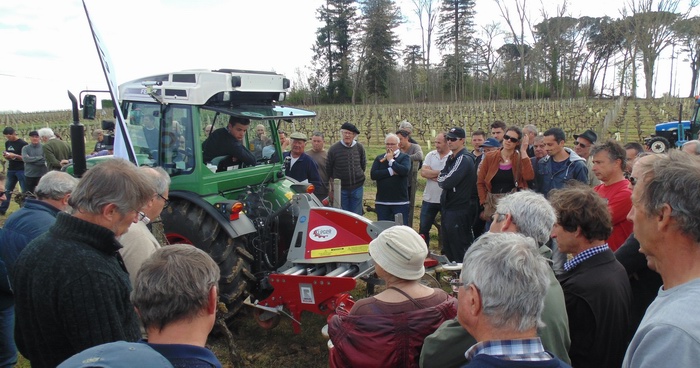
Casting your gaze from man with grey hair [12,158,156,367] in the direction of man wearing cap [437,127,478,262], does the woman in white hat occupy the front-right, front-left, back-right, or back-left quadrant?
front-right

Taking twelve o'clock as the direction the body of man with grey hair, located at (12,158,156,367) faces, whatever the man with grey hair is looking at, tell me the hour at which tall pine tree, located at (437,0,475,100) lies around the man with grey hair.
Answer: The tall pine tree is roughly at 12 o'clock from the man with grey hair.

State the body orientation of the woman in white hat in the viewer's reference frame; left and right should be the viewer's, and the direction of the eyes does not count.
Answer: facing away from the viewer

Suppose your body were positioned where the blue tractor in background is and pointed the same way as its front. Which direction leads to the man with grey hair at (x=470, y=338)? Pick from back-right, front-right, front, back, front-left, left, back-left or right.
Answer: left

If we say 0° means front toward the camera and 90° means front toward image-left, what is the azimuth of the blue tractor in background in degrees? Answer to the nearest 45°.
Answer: approximately 90°

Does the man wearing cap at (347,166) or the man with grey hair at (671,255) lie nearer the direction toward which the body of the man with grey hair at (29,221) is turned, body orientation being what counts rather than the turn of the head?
the man wearing cap

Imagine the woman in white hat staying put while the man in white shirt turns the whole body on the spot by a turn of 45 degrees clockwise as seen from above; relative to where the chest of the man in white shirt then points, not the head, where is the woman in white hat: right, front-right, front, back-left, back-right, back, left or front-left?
left

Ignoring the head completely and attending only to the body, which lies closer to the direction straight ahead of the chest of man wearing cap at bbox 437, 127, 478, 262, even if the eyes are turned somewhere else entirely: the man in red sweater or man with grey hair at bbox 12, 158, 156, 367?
the man with grey hair

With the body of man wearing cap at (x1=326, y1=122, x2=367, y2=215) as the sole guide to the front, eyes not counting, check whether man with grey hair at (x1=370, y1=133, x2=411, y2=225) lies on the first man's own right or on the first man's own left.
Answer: on the first man's own left

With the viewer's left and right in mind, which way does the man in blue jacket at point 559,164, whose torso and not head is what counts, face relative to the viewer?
facing the viewer and to the left of the viewer

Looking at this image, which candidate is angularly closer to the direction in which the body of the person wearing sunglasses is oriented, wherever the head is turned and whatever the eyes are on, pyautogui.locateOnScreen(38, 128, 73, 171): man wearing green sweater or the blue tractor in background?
the man wearing green sweater

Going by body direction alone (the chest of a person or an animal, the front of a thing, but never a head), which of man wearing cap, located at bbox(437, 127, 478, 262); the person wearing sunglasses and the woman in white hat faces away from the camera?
the woman in white hat

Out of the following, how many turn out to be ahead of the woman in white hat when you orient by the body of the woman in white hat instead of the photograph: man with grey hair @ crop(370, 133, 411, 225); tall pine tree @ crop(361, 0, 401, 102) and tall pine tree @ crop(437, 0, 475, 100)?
3

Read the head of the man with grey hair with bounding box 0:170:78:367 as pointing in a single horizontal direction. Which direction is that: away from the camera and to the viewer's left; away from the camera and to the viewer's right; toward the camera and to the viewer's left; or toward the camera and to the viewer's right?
away from the camera and to the viewer's right

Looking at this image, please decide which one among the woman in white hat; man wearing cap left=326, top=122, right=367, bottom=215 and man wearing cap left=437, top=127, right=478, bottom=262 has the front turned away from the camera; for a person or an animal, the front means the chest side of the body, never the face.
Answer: the woman in white hat

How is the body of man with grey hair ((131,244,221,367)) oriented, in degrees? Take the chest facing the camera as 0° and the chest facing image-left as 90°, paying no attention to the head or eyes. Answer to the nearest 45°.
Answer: approximately 225°

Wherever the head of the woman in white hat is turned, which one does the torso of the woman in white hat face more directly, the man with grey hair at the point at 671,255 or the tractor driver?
the tractor driver

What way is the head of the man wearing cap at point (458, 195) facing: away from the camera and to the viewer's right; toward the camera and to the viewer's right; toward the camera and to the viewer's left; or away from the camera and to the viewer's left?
toward the camera and to the viewer's left

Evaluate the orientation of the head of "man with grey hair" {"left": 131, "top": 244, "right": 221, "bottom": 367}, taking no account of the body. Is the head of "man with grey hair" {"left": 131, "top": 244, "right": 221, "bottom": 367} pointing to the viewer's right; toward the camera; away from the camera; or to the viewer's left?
away from the camera

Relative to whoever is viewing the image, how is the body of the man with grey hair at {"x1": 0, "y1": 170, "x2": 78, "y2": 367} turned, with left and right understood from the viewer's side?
facing away from the viewer and to the right of the viewer
